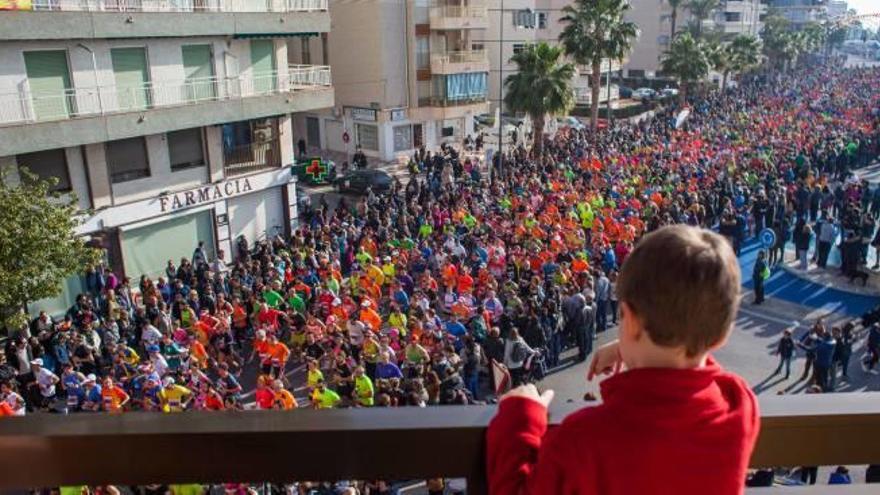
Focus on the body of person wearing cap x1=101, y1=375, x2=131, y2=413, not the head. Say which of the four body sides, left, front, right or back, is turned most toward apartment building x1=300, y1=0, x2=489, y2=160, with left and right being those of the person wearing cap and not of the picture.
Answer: back

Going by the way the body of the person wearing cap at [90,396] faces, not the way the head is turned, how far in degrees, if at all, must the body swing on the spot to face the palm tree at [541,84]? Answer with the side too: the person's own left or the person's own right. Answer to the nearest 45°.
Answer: approximately 180°

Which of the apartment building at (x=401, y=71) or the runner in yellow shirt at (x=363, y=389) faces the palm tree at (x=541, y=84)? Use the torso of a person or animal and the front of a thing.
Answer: the apartment building

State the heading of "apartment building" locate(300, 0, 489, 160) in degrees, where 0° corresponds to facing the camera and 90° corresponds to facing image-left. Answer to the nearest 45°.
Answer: approximately 315°

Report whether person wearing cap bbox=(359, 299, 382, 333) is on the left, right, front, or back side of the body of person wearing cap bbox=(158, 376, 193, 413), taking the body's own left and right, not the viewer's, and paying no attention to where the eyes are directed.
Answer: back

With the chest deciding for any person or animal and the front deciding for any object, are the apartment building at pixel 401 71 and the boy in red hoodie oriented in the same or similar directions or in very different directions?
very different directions

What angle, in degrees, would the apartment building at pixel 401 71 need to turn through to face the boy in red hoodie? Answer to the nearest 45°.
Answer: approximately 45° to its right

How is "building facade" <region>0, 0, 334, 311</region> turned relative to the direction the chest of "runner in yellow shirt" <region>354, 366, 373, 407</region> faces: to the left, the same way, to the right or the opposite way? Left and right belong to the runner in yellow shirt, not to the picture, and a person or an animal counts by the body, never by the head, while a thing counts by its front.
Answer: to the left

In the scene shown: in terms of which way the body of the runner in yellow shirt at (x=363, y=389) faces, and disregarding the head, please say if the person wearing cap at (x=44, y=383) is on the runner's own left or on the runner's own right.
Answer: on the runner's own right

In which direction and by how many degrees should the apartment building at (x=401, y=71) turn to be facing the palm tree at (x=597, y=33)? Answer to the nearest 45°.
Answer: approximately 45° to its left

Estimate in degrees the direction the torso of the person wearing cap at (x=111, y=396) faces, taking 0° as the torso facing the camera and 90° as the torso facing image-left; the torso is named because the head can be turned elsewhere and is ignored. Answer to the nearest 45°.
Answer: approximately 45°

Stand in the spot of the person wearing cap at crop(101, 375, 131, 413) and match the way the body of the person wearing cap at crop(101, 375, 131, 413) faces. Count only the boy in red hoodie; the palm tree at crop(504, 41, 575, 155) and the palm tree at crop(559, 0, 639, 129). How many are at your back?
2

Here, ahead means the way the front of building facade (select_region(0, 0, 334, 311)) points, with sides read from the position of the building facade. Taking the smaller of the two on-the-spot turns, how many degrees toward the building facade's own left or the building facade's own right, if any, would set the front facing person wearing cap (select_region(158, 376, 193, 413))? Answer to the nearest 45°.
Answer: approximately 45° to the building facade's own right

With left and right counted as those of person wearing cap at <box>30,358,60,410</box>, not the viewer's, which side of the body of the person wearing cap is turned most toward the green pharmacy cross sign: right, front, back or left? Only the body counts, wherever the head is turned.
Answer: back
